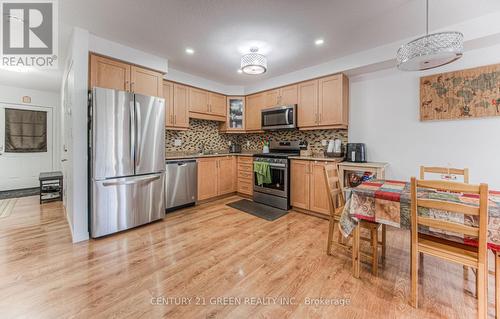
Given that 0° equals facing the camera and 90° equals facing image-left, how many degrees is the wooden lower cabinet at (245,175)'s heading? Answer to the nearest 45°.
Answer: approximately 45°

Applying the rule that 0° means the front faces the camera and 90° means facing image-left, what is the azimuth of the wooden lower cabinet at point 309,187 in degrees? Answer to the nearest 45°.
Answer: approximately 45°

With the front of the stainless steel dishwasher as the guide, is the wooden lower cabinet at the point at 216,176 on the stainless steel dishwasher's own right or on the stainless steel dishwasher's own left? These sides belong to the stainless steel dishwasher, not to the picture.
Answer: on the stainless steel dishwasher's own left

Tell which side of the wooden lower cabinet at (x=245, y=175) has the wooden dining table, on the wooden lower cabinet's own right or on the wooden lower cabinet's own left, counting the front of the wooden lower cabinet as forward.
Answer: on the wooden lower cabinet's own left

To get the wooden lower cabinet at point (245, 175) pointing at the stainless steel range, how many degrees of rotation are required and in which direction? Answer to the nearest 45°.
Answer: approximately 90° to its left
